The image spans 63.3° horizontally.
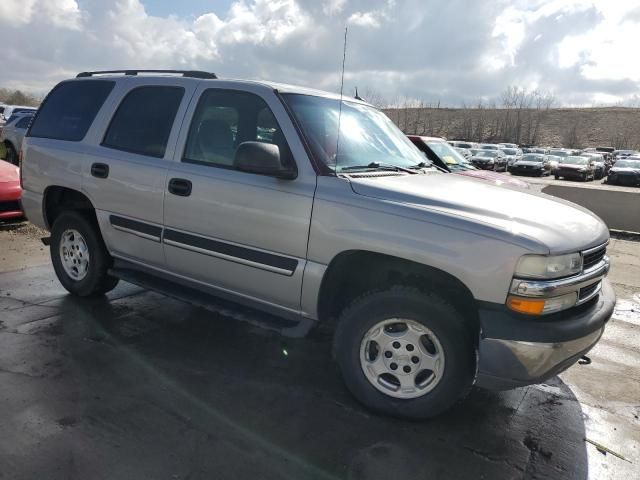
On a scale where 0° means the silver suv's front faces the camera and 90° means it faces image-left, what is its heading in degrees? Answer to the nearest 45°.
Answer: approximately 315°

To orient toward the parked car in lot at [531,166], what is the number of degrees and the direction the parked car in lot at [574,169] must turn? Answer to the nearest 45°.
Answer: approximately 90° to its right

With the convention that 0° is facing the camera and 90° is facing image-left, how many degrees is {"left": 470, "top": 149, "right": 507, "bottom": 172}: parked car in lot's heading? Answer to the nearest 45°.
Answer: approximately 45°

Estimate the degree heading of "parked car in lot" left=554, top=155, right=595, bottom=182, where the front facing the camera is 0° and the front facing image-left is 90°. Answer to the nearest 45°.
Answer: approximately 45°
